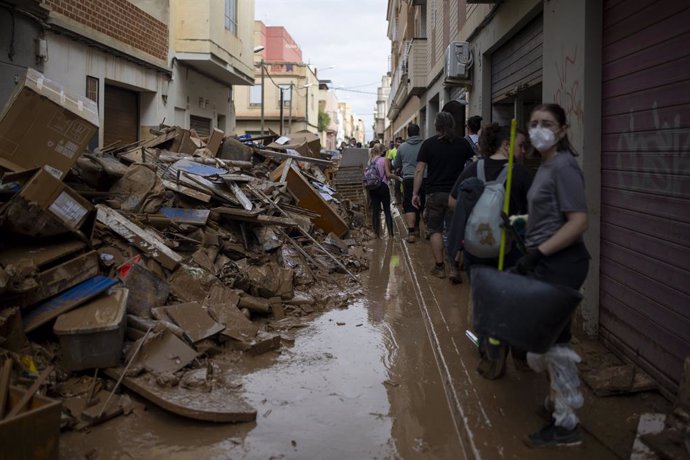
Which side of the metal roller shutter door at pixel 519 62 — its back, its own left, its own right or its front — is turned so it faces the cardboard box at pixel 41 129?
front

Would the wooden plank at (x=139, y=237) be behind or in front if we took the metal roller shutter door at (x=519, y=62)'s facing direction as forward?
in front

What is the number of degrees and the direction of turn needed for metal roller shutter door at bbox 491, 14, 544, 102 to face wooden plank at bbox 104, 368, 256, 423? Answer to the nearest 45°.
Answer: approximately 45° to its left

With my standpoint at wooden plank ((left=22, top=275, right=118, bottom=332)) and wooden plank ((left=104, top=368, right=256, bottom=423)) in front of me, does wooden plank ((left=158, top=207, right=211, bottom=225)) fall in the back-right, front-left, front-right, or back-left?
back-left

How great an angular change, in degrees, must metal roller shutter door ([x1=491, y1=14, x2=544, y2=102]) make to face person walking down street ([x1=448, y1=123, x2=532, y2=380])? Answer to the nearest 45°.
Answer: approximately 45° to its left

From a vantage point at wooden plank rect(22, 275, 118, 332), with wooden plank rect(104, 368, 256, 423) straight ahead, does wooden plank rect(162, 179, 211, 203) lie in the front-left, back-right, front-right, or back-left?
back-left

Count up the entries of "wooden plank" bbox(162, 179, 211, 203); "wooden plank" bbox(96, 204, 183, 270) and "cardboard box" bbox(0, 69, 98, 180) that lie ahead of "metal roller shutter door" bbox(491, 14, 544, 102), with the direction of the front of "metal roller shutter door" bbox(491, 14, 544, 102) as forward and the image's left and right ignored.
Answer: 3

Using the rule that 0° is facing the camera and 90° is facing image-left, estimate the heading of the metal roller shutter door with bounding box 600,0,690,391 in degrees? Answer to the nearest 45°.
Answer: approximately 45°

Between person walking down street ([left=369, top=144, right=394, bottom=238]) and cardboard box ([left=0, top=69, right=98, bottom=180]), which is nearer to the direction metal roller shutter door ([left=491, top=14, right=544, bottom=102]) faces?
the cardboard box

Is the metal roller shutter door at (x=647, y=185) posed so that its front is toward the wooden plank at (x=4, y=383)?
yes

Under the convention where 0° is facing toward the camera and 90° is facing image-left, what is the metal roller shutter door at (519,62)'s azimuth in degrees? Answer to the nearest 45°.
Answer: approximately 45°

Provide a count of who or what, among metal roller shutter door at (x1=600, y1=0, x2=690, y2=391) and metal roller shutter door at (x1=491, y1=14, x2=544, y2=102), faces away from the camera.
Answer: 0

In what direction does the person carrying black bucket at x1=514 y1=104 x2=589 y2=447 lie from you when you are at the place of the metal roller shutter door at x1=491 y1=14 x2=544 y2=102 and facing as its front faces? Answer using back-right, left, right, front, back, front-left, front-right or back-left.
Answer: front-left
